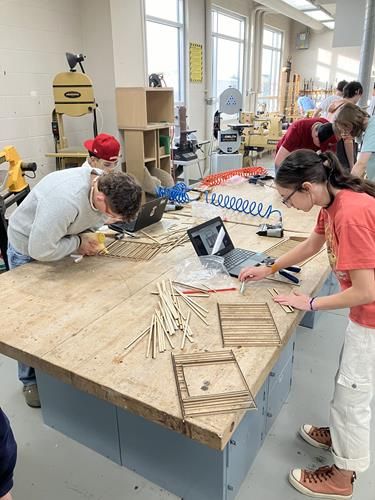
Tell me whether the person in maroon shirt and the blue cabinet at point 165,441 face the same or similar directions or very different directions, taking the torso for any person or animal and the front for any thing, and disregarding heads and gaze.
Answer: same or similar directions

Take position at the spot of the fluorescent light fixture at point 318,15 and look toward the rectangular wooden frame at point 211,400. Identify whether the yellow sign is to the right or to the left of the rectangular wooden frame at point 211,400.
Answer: right

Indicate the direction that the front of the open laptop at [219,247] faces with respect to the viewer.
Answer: facing the viewer and to the right of the viewer

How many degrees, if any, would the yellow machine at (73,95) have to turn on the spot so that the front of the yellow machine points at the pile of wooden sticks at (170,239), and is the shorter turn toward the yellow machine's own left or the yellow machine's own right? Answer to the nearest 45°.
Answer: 0° — it already faces it

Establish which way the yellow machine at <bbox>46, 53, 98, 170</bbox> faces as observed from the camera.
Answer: facing the viewer

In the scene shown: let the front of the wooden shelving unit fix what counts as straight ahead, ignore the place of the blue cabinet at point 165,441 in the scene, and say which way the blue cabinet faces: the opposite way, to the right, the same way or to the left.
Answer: the same way

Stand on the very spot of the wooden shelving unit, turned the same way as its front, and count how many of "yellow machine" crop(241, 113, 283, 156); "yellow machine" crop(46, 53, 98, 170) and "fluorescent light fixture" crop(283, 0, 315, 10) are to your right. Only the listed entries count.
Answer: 1

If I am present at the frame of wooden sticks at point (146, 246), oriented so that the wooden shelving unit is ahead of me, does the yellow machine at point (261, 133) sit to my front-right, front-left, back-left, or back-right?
front-right

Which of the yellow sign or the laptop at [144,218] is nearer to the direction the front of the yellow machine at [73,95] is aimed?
the laptop

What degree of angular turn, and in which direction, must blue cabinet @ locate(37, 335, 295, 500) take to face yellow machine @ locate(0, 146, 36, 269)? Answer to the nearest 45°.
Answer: approximately 180°

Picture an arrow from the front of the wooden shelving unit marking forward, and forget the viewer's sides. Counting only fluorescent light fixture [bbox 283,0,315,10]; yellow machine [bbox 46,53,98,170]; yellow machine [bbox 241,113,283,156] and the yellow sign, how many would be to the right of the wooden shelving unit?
1
